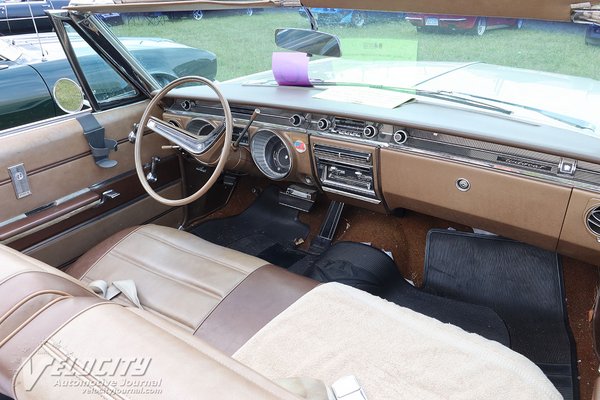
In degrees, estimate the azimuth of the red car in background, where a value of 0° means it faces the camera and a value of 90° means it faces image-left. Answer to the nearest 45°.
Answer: approximately 225°
